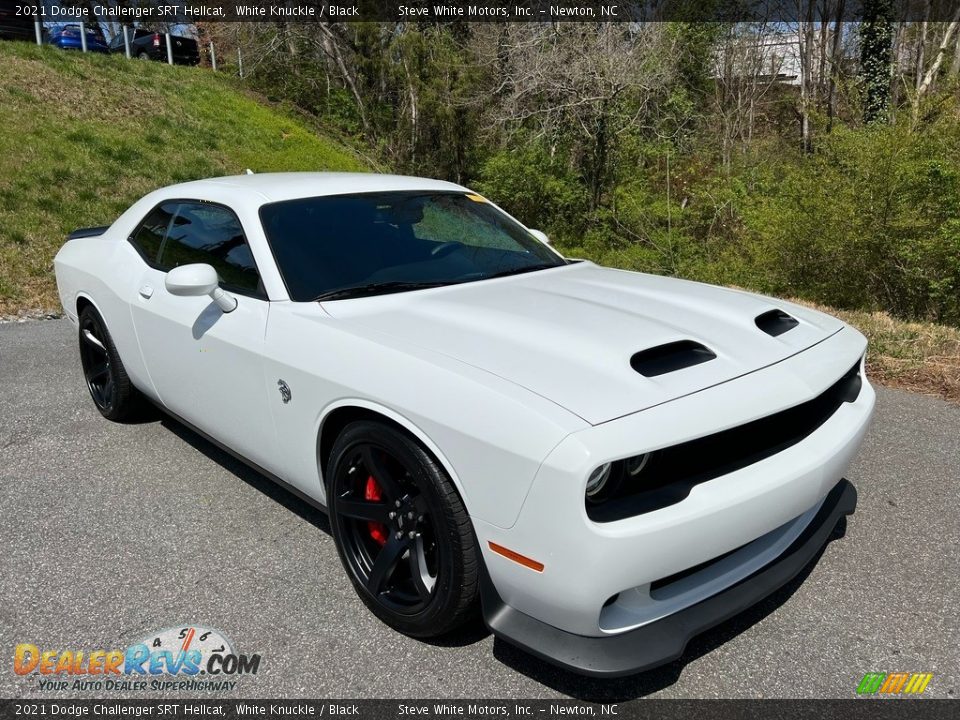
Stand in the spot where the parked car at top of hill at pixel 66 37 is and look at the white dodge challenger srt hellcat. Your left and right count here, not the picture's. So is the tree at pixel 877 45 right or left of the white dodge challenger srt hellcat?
left

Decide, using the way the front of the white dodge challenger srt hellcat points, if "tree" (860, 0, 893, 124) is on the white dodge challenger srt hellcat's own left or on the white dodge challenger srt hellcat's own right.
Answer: on the white dodge challenger srt hellcat's own left

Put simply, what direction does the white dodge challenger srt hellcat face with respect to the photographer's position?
facing the viewer and to the right of the viewer

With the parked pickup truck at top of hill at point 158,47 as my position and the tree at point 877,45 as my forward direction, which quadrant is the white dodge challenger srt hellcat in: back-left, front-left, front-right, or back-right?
front-right

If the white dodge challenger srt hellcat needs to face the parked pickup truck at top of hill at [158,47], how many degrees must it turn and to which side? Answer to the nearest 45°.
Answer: approximately 135° to its left

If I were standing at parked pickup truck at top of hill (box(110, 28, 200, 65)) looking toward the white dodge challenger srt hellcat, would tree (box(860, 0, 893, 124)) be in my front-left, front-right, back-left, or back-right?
front-left

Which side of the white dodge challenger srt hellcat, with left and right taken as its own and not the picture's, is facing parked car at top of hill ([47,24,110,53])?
back
